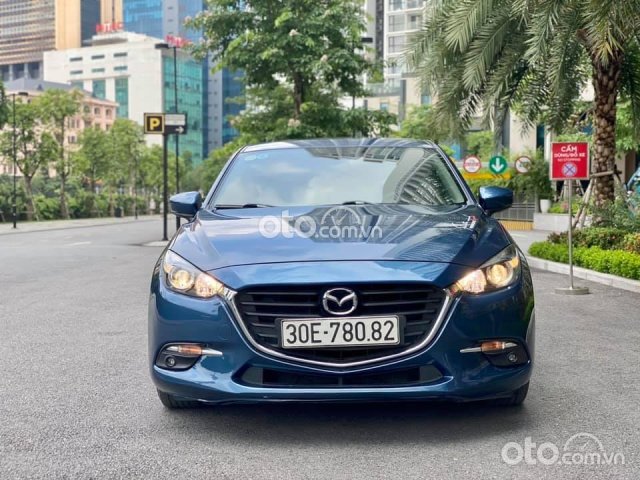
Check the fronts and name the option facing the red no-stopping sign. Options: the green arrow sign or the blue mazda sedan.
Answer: the green arrow sign

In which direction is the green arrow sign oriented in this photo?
toward the camera

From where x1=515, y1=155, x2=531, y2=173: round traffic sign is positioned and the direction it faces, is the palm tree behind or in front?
in front

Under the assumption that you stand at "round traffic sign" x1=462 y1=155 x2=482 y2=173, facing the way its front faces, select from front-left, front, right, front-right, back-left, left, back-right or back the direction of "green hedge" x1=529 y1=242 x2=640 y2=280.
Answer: front

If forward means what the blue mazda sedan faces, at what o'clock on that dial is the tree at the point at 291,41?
The tree is roughly at 6 o'clock from the blue mazda sedan.

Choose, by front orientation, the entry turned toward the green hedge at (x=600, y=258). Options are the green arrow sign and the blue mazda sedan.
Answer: the green arrow sign

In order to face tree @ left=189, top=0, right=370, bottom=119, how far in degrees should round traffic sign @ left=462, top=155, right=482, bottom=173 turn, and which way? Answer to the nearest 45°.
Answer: approximately 45° to its right

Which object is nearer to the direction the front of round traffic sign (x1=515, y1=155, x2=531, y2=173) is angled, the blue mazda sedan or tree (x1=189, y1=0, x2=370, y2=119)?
the blue mazda sedan

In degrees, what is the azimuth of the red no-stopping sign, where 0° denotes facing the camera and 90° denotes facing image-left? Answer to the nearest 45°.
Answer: approximately 0°

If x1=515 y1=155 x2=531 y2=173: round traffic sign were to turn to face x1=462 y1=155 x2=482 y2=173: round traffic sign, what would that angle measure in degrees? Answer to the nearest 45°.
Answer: approximately 45° to its right

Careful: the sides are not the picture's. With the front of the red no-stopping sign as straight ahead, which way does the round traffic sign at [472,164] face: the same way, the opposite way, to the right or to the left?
the same way

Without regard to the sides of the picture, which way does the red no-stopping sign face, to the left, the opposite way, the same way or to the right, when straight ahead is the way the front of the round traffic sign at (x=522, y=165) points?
the same way

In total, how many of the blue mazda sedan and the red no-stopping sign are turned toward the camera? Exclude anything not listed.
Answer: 2

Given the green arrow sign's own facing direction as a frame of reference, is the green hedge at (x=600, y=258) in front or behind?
in front

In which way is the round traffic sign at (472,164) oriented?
toward the camera

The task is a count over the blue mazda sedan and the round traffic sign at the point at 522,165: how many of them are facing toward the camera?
2
